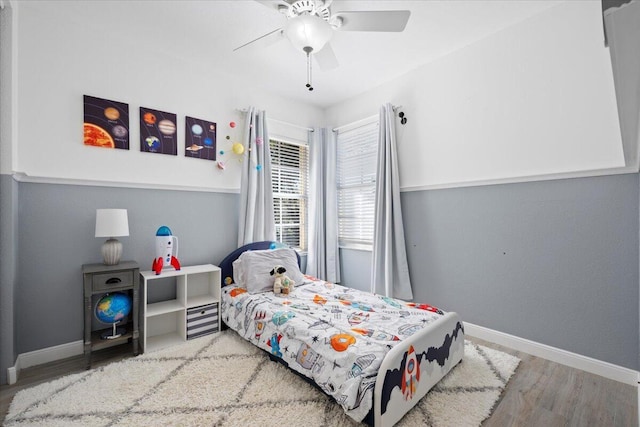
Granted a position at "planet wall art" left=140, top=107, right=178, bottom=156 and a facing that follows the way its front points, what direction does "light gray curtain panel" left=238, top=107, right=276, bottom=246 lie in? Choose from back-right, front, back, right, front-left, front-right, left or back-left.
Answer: front-left

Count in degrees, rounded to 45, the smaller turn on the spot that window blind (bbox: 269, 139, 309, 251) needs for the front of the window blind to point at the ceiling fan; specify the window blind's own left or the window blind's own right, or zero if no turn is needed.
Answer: approximately 45° to the window blind's own right

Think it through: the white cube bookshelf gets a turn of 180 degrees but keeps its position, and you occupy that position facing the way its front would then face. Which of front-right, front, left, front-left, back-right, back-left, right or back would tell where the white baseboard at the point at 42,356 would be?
front-left

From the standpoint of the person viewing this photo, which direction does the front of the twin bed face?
facing the viewer and to the right of the viewer

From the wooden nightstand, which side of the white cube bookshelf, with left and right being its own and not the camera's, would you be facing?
right

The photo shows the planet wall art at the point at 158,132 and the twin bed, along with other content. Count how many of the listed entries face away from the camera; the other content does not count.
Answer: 0

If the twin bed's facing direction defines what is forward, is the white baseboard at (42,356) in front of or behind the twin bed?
behind
